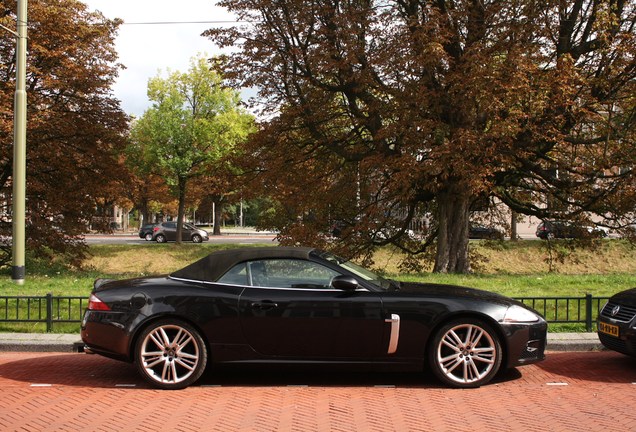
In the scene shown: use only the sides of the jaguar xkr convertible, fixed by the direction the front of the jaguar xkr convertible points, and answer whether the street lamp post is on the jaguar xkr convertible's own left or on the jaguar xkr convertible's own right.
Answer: on the jaguar xkr convertible's own left

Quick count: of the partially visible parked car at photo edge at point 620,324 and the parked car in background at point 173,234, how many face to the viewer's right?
1

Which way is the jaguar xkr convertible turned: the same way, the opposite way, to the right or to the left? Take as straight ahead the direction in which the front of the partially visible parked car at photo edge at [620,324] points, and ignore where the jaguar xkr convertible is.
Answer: the opposite way

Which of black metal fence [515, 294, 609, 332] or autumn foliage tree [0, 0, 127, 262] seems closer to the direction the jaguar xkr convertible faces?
the black metal fence

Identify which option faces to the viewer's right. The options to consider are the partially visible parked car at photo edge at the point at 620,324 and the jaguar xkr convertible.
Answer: the jaguar xkr convertible

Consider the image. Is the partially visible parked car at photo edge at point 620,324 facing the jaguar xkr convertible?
yes

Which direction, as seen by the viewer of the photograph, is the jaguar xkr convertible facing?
facing to the right of the viewer

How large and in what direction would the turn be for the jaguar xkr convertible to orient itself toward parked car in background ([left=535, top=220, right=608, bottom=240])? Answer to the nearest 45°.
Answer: approximately 45° to its left

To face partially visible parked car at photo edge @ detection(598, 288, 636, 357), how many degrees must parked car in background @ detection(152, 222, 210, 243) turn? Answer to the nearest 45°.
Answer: approximately 90° to its right

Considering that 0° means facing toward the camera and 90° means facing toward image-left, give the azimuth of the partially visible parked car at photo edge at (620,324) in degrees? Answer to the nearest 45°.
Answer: approximately 45°

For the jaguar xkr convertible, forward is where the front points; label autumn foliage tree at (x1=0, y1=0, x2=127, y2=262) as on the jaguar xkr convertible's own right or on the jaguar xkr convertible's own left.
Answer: on the jaguar xkr convertible's own left

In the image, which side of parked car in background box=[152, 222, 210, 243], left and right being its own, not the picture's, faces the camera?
right

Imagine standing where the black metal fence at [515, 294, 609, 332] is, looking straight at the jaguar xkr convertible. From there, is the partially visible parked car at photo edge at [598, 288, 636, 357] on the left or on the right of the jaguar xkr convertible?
left

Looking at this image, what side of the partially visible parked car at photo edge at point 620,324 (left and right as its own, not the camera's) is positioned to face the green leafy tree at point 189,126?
right
